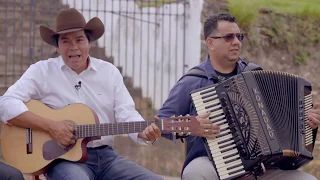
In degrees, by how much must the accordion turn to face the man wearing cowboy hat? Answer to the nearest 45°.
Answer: approximately 90° to its right

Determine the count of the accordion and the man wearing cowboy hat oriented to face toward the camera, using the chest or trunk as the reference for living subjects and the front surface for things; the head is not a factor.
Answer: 2

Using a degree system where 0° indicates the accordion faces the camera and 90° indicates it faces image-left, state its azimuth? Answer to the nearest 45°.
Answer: approximately 0°

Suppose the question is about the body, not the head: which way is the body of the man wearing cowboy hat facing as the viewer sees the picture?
toward the camera

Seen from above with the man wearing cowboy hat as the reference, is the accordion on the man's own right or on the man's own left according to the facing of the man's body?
on the man's own left
